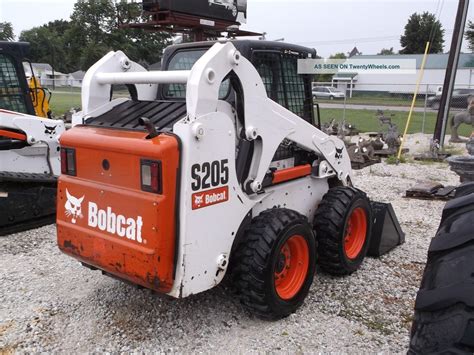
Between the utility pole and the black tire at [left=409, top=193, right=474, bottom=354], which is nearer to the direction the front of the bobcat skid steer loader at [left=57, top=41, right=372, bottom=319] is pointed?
the utility pole

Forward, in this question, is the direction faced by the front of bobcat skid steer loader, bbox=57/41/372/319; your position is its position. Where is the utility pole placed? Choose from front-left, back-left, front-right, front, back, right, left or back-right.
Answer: front

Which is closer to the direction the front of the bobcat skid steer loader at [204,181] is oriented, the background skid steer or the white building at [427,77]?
the white building

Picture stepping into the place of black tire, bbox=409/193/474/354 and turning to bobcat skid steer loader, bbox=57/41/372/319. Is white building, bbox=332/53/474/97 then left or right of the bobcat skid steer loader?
right

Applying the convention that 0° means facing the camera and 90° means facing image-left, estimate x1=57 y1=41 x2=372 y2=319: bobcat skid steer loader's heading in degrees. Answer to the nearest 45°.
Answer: approximately 225°

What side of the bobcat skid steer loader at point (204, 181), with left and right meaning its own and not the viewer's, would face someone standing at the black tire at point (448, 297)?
right

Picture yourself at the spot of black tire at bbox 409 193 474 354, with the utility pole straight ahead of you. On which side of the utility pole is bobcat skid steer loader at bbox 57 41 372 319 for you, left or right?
left

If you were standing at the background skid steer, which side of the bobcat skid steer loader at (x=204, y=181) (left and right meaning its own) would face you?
left
